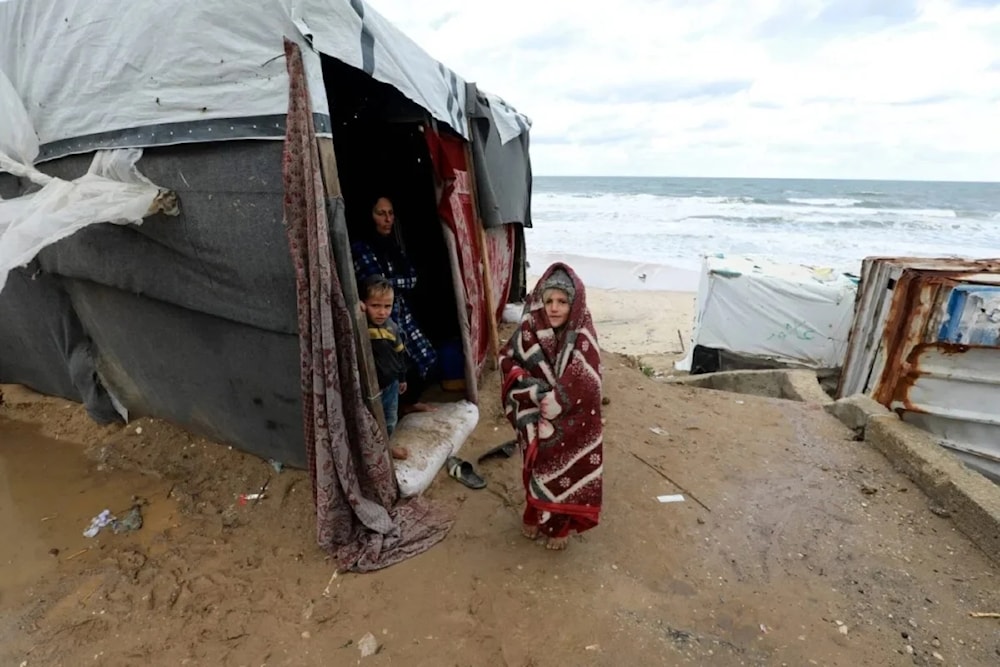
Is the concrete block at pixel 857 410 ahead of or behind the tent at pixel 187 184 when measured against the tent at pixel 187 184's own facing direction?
ahead

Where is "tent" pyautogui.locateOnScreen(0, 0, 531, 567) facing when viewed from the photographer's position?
facing the viewer and to the right of the viewer

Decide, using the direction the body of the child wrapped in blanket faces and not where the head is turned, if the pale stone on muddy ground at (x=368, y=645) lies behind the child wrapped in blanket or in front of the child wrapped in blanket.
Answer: in front

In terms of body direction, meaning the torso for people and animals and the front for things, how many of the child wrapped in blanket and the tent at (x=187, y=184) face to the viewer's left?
0

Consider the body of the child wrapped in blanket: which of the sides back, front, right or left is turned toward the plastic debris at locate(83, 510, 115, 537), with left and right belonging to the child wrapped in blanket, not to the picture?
right

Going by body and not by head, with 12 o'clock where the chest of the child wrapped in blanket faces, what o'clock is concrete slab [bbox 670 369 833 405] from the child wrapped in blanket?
The concrete slab is roughly at 7 o'clock from the child wrapped in blanket.

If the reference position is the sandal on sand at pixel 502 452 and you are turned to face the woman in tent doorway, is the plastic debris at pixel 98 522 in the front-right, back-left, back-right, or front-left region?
front-left

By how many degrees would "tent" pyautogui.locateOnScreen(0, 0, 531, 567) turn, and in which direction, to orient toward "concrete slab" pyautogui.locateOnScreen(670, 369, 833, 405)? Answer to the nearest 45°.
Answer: approximately 45° to its left

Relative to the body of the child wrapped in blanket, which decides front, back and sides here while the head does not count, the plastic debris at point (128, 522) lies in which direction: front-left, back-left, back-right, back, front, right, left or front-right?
right

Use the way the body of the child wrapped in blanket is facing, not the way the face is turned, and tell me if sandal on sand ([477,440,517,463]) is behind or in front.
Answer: behind

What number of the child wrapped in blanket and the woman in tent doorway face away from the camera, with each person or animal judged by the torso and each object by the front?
0

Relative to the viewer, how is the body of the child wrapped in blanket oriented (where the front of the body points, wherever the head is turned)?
toward the camera
